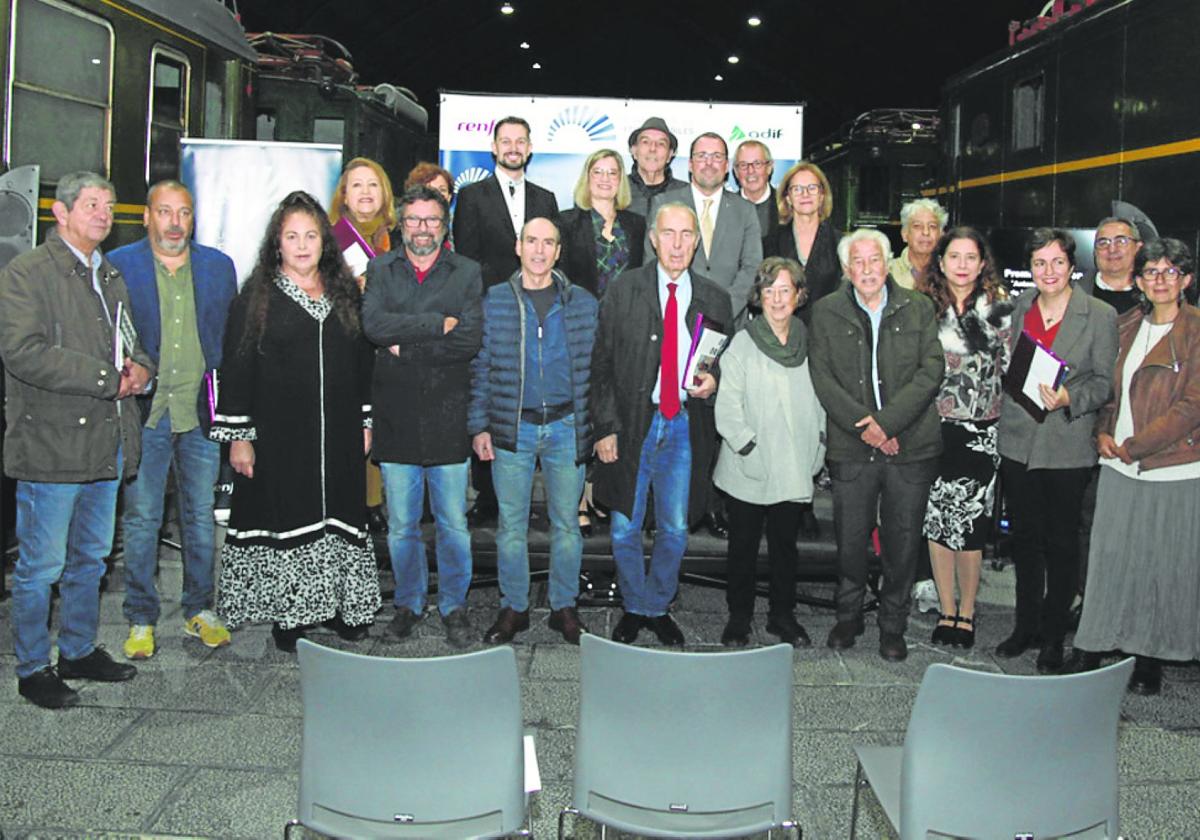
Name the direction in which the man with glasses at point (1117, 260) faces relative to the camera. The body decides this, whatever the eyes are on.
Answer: toward the camera

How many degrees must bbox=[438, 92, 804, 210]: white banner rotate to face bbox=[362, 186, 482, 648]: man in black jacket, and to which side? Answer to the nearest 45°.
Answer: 0° — it already faces them

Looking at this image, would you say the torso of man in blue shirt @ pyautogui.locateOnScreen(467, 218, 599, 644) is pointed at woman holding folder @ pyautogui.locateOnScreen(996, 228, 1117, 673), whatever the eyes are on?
no

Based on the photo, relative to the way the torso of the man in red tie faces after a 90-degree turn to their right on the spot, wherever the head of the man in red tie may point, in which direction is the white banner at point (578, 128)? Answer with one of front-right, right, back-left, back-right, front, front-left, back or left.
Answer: right

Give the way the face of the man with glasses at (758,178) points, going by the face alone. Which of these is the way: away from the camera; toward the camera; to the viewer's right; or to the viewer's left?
toward the camera

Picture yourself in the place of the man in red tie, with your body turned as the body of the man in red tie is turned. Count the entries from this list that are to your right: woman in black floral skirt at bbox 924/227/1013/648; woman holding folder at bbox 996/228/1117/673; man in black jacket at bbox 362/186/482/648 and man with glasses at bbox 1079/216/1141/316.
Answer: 1

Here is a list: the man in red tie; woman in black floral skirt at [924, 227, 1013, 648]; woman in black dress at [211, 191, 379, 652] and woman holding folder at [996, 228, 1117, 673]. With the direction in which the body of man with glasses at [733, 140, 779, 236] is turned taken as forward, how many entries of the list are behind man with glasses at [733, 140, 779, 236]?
0

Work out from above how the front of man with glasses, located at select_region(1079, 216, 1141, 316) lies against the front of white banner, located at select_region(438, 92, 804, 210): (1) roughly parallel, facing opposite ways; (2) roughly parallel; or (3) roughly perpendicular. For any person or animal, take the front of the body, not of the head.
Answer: roughly parallel

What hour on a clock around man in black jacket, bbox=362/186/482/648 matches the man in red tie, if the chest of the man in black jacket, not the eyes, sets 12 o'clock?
The man in red tie is roughly at 9 o'clock from the man in black jacket.

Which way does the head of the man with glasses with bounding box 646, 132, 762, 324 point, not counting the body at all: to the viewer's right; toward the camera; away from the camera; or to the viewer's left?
toward the camera

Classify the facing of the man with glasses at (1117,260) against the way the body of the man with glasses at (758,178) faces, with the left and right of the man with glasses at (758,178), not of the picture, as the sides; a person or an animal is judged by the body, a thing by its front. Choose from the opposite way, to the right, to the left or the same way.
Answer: the same way

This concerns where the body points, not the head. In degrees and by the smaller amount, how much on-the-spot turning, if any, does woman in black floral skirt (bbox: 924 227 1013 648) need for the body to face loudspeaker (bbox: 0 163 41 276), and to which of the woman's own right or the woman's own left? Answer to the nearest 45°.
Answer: approximately 90° to the woman's own right

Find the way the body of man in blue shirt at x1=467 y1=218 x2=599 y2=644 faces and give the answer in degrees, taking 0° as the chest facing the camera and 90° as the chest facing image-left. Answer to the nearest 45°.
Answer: approximately 0°

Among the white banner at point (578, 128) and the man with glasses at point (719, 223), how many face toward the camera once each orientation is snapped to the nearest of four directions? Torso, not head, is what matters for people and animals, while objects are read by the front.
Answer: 2

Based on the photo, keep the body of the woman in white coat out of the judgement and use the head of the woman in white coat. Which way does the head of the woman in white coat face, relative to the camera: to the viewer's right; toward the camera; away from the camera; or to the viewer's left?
toward the camera

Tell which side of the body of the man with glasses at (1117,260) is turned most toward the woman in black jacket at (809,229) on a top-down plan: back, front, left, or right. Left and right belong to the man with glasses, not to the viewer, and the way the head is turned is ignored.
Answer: right
